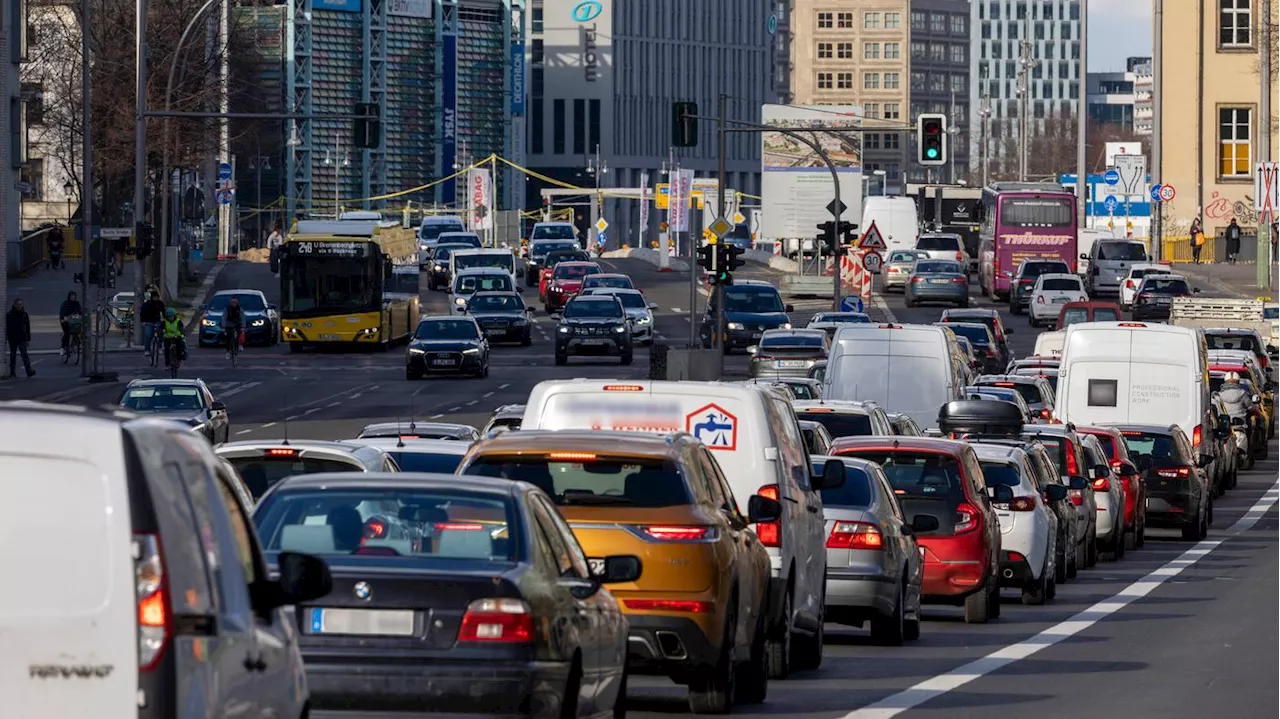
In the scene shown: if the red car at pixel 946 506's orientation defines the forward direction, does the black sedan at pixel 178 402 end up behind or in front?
in front

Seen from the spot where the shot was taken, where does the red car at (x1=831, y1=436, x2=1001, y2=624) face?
facing away from the viewer

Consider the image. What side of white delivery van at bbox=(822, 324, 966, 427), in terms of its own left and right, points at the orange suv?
back

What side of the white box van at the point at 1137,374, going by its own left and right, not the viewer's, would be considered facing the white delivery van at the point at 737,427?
back

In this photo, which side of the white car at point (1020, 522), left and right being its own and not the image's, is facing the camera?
back

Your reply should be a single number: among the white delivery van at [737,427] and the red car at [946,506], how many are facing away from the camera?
2

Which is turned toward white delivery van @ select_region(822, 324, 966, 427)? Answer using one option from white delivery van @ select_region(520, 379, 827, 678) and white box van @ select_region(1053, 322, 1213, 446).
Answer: white delivery van @ select_region(520, 379, 827, 678)

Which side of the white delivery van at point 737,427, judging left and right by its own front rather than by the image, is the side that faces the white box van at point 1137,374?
front

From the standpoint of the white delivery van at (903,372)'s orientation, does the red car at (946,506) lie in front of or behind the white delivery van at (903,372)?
behind

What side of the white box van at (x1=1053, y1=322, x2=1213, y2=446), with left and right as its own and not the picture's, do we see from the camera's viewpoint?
back

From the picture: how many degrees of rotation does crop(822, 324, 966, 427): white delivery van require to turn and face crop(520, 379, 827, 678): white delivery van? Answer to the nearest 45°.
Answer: approximately 180°

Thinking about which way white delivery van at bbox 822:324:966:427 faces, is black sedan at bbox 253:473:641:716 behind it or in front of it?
behind

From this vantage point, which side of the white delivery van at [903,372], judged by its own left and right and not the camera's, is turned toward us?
back

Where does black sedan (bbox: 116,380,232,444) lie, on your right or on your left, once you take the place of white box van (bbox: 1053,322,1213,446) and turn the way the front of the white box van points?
on your left

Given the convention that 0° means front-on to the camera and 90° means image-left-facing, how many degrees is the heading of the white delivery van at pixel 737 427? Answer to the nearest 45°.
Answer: approximately 180°
